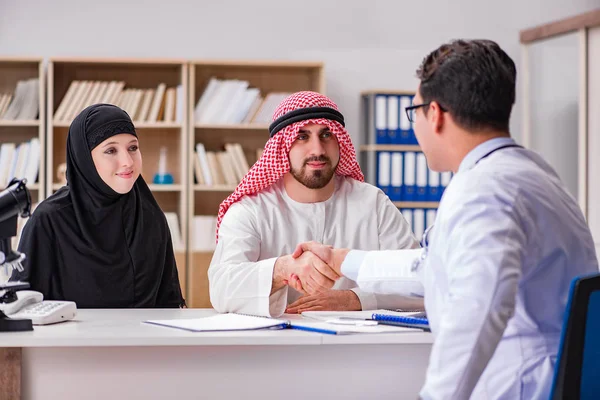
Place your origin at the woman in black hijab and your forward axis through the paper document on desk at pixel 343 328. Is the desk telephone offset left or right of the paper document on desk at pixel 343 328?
right

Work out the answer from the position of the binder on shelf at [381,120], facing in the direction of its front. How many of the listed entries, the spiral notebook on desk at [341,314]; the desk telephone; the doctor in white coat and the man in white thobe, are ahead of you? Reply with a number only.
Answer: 4

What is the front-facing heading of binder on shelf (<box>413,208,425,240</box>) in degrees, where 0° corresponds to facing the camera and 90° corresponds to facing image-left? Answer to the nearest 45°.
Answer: approximately 0°

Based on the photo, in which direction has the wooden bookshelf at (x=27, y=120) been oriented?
toward the camera

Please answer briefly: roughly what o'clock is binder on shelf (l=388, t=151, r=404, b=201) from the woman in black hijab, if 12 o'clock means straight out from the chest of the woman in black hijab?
The binder on shelf is roughly at 9 o'clock from the woman in black hijab.

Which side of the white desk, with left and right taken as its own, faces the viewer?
front

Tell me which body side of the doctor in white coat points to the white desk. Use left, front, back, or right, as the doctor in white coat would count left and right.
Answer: front

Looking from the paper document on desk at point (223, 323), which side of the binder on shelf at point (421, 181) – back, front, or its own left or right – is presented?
front

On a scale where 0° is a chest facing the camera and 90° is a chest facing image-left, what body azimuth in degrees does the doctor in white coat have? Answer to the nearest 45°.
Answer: approximately 135°

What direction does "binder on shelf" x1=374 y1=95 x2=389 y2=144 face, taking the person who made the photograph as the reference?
facing the viewer

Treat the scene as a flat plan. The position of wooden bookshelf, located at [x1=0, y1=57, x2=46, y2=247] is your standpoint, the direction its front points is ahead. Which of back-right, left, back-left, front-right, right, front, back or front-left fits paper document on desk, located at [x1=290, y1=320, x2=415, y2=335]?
front

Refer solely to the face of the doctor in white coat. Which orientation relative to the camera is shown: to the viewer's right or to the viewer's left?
to the viewer's left

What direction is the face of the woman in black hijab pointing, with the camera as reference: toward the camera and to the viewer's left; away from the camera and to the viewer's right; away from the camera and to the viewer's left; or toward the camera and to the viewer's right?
toward the camera and to the viewer's right
